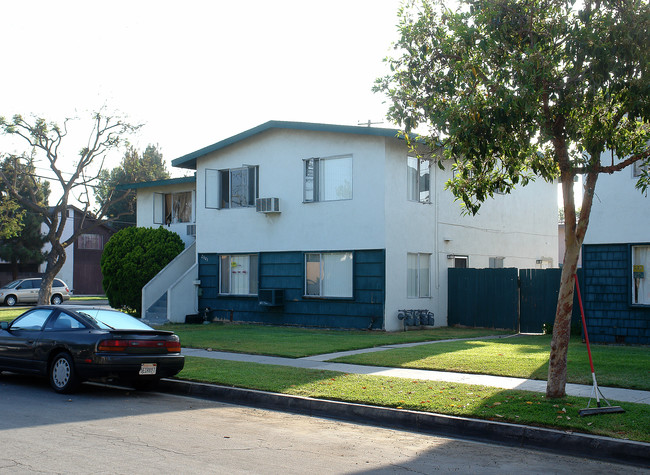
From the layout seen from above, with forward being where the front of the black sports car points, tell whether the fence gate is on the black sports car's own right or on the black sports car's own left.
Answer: on the black sports car's own right

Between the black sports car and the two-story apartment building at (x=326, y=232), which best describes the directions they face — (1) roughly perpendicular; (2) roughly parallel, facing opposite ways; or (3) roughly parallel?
roughly perpendicular

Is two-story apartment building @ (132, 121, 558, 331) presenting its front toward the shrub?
no

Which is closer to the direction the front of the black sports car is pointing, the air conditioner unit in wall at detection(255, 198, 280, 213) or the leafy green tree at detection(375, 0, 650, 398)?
the air conditioner unit in wall

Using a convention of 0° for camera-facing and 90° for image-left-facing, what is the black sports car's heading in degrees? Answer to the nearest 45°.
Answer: approximately 135°

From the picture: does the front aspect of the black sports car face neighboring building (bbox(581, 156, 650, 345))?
no

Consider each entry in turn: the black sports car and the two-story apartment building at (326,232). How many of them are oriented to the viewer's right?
0

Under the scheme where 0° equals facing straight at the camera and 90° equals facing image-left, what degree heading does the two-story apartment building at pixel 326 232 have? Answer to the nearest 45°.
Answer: approximately 45°

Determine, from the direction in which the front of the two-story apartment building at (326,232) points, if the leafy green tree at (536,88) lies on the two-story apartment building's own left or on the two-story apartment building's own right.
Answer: on the two-story apartment building's own left

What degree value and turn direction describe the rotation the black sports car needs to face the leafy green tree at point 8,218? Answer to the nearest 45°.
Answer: approximately 45° to its right

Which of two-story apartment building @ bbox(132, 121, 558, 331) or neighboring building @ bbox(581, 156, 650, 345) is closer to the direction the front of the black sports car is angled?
the two-story apartment building

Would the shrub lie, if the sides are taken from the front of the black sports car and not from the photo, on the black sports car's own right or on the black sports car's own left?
on the black sports car's own right

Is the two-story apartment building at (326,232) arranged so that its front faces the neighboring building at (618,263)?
no

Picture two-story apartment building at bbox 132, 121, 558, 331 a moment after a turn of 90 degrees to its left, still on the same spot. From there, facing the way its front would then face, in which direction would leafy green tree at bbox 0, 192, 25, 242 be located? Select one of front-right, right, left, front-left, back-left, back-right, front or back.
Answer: back
